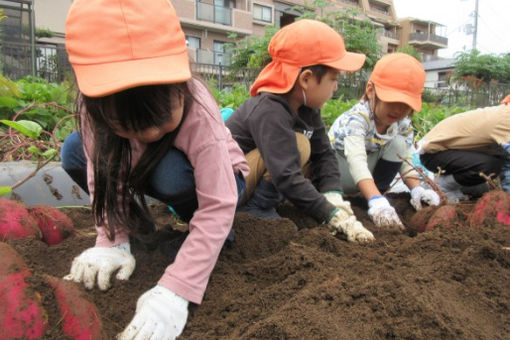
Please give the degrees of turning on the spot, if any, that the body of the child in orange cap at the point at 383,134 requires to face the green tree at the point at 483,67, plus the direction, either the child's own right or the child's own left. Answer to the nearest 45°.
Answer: approximately 135° to the child's own left

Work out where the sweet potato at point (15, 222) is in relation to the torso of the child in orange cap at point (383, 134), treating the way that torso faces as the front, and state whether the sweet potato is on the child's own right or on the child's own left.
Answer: on the child's own right

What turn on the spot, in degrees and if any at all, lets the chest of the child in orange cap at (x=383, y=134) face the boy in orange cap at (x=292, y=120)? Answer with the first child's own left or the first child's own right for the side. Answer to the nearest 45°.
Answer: approximately 90° to the first child's own right

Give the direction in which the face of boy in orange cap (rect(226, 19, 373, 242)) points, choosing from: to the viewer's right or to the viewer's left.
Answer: to the viewer's right

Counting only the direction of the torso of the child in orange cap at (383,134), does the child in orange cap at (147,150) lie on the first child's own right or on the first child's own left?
on the first child's own right

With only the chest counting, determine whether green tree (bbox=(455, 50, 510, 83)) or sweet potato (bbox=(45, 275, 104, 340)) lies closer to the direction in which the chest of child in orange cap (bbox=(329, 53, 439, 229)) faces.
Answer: the sweet potato

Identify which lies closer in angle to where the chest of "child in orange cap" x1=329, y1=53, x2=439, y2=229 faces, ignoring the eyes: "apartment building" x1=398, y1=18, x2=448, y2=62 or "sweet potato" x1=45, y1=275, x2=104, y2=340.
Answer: the sweet potato

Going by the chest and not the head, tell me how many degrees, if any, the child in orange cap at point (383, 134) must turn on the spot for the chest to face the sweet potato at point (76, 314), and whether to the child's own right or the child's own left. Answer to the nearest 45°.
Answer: approximately 45° to the child's own right
